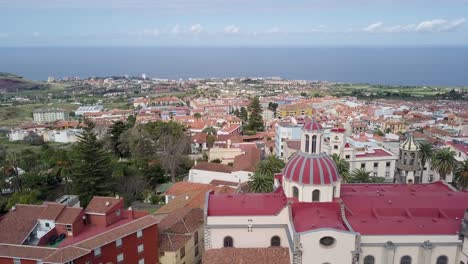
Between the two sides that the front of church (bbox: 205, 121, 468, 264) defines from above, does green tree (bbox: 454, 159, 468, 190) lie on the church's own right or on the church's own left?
on the church's own left

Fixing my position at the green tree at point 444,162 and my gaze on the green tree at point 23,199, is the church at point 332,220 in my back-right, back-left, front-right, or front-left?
front-left

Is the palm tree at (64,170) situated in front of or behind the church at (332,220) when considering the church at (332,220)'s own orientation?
behind

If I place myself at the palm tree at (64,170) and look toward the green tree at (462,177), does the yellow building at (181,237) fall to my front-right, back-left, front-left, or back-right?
front-right

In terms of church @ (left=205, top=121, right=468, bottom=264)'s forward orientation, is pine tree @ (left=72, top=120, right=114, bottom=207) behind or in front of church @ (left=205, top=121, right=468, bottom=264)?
behind

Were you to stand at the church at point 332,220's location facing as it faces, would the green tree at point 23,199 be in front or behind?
behind
